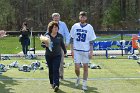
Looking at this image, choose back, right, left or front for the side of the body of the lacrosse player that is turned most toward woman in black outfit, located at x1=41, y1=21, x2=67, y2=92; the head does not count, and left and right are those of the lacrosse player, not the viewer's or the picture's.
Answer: right

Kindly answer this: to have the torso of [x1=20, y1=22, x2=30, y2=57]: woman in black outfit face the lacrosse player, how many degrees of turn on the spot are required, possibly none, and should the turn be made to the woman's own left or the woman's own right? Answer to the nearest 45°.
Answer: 0° — they already face them

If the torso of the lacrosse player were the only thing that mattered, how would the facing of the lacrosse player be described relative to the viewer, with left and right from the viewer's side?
facing the viewer

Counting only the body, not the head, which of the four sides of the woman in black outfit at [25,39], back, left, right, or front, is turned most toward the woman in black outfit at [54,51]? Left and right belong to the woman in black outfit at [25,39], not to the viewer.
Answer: front

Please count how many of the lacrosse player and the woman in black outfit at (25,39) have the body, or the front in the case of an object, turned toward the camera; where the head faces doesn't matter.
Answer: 2

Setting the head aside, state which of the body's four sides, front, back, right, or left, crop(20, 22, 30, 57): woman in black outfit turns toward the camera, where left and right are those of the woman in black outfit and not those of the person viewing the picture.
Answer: front

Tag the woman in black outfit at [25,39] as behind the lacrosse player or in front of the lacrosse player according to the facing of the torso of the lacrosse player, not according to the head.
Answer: behind

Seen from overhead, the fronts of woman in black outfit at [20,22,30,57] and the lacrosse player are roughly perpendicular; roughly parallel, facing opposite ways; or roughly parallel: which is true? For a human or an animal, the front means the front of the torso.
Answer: roughly parallel
